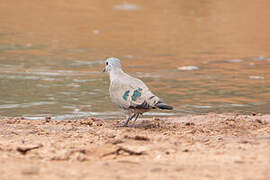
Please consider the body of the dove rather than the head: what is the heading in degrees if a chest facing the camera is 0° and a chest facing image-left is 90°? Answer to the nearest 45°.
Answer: approximately 90°
